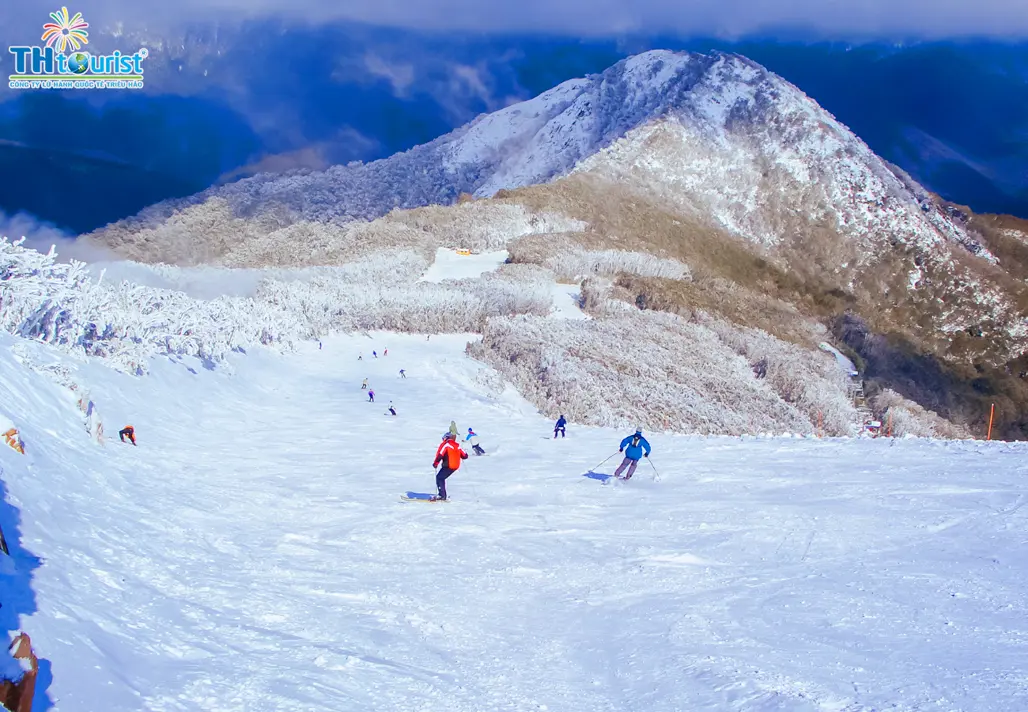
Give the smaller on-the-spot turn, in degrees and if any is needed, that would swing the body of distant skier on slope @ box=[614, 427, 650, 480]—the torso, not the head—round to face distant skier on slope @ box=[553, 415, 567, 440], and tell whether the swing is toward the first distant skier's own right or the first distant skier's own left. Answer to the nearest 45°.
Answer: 0° — they already face them

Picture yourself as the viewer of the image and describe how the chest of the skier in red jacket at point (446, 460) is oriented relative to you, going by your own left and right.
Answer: facing away from the viewer and to the left of the viewer

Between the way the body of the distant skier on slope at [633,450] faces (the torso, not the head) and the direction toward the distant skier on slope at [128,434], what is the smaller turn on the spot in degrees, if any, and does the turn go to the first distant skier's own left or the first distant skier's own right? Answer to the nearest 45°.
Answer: approximately 90° to the first distant skier's own left

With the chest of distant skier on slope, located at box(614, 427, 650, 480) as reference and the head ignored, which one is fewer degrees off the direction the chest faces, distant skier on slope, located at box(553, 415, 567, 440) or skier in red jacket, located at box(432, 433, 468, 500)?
the distant skier on slope

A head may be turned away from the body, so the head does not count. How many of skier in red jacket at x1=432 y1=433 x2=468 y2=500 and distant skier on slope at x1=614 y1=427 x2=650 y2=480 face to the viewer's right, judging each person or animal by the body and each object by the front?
0

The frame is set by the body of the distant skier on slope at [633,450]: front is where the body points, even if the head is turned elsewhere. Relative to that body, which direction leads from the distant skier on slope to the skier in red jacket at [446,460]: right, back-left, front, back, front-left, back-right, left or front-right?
back-left

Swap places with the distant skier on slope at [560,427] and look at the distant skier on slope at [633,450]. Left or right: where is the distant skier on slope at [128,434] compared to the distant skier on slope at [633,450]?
right

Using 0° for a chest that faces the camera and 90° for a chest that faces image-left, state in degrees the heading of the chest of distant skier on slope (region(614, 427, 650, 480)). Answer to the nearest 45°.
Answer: approximately 180°
